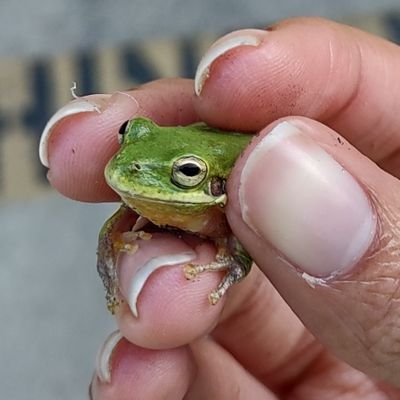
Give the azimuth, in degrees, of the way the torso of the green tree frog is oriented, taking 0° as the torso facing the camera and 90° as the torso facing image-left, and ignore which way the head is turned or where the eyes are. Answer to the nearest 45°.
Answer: approximately 45°
